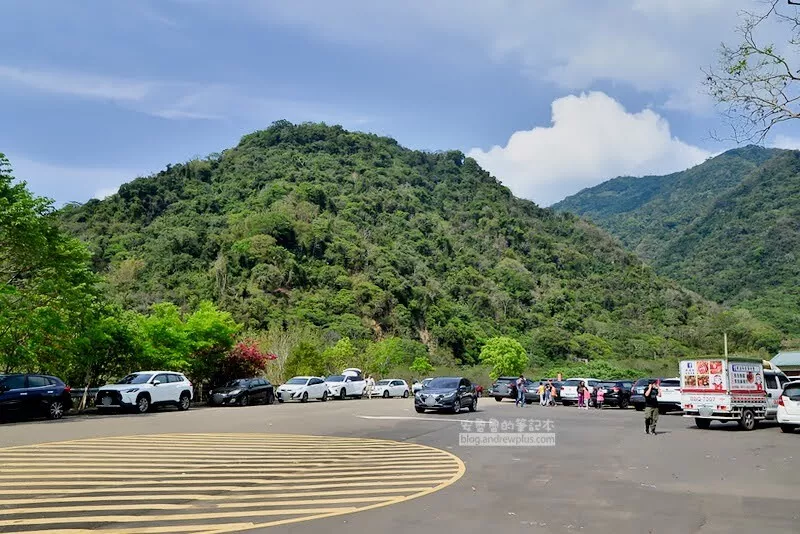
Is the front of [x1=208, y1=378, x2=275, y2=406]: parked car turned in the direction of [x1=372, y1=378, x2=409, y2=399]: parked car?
no

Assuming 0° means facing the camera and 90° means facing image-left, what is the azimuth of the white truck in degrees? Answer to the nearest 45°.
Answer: approximately 225°

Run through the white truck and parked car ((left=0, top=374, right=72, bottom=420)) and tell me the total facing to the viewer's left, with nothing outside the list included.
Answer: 1

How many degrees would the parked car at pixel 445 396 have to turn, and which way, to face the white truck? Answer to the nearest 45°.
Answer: approximately 90° to its left

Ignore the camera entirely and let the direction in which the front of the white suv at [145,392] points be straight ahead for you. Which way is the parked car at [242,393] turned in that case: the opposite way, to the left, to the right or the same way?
the same way

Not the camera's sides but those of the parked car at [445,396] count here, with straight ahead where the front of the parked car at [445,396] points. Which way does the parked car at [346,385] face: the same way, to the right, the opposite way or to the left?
the same way

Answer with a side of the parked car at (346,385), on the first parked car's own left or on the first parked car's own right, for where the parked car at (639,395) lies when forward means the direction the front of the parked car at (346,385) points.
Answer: on the first parked car's own left

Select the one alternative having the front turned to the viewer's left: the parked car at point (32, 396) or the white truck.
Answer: the parked car

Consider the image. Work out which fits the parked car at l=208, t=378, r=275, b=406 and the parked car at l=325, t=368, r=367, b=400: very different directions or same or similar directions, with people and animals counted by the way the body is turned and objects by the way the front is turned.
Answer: same or similar directions

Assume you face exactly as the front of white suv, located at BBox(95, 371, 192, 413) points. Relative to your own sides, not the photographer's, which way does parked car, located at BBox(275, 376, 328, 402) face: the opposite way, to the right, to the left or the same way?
the same way

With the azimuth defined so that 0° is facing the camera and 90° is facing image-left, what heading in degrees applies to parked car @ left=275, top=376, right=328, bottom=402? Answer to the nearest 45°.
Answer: approximately 45°

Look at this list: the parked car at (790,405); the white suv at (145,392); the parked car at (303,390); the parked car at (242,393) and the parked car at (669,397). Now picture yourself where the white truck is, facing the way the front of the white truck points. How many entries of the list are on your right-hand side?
1

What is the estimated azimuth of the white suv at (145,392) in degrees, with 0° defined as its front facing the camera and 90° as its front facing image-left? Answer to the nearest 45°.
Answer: approximately 45°

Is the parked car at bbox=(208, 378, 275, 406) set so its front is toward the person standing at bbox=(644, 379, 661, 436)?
no

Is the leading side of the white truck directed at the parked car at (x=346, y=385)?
no

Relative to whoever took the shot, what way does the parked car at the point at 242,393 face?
facing the viewer and to the left of the viewer
